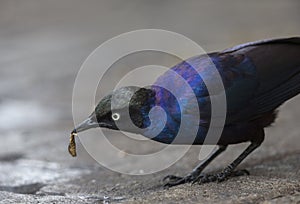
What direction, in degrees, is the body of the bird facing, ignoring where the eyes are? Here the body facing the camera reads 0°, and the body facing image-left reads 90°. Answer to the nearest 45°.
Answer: approximately 90°
